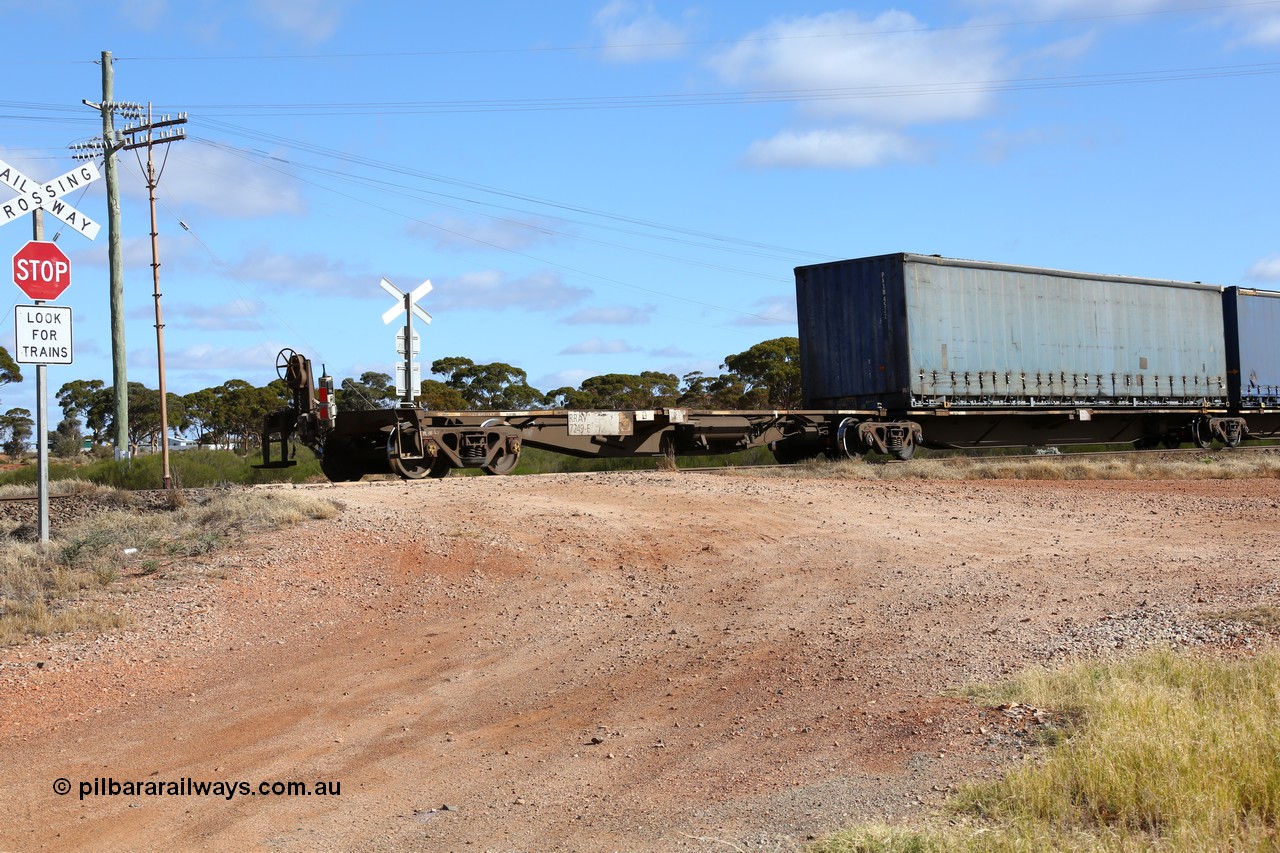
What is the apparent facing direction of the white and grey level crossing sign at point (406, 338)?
away from the camera

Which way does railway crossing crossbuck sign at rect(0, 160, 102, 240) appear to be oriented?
toward the camera

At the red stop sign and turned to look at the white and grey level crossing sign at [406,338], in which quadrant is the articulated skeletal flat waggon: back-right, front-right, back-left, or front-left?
front-right

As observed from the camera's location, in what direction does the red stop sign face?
facing the viewer

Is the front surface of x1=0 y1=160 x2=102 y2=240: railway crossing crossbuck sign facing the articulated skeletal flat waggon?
no

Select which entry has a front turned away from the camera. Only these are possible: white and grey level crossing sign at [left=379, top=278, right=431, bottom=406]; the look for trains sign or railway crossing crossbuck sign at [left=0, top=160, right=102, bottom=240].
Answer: the white and grey level crossing sign

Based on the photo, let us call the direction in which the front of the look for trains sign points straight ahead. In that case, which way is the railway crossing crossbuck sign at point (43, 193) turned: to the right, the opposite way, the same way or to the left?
the same way

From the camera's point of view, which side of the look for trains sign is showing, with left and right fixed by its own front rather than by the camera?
front

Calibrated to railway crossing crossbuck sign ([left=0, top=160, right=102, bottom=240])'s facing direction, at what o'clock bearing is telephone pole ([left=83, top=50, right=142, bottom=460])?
The telephone pole is roughly at 6 o'clock from the railway crossing crossbuck sign.

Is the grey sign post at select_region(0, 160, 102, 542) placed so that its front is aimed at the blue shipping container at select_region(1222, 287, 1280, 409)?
no

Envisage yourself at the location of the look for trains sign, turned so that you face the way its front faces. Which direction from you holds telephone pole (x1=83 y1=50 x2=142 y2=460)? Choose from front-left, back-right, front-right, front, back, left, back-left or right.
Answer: back

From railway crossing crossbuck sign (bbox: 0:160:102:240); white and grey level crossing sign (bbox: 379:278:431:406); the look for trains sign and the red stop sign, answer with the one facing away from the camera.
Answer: the white and grey level crossing sign

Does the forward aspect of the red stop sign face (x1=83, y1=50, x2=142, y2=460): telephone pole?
no
